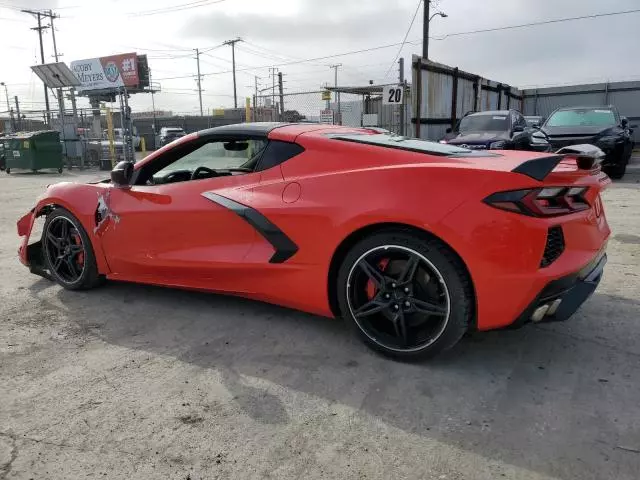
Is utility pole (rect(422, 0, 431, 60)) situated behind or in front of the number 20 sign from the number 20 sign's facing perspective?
behind

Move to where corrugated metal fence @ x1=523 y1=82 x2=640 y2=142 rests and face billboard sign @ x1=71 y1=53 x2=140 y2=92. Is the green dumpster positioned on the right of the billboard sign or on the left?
left

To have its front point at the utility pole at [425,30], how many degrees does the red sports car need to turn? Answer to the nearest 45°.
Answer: approximately 45° to its right

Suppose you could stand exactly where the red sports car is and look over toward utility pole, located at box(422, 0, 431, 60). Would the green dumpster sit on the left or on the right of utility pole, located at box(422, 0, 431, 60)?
left

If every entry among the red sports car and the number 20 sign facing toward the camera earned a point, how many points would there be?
1

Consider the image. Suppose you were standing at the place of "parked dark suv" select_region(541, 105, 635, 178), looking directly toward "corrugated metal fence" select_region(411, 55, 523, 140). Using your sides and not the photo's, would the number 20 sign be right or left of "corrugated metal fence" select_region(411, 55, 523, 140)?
left

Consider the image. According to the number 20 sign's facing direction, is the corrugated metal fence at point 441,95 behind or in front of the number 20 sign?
behind

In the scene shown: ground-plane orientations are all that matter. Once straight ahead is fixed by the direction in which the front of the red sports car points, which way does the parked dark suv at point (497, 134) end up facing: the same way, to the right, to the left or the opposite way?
to the left

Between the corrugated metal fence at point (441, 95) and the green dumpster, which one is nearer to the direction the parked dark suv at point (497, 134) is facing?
the green dumpster

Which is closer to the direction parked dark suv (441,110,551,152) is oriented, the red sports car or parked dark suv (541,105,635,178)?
the red sports car

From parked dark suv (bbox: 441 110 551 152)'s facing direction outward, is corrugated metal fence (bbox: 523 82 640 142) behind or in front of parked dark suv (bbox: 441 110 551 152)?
behind

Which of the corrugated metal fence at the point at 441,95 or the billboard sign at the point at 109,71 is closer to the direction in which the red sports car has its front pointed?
the billboard sign
